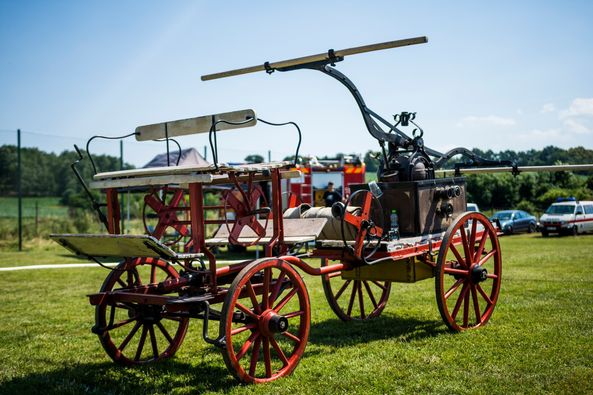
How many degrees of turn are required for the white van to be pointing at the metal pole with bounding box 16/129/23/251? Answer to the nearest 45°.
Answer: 0° — it already faces it

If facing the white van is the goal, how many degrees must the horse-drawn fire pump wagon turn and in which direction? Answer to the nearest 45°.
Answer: approximately 180°

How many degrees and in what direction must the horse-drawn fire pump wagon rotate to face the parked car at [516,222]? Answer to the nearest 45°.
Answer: approximately 180°

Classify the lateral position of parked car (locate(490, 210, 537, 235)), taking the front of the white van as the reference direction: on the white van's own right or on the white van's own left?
on the white van's own right

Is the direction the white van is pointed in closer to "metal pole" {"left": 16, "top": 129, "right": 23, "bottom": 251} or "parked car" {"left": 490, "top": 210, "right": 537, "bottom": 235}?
the metal pole

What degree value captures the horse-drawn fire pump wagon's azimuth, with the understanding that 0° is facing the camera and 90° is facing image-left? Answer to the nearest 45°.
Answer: approximately 45°

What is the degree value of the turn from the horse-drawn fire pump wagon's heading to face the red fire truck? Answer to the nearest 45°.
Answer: approximately 135° to its right

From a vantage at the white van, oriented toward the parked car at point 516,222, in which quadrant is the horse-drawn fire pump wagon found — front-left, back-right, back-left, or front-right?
back-left

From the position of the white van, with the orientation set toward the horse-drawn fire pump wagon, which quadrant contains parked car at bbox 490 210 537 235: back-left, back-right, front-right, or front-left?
back-right
